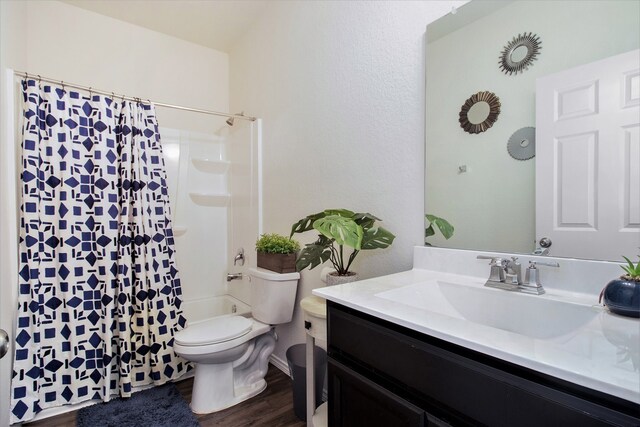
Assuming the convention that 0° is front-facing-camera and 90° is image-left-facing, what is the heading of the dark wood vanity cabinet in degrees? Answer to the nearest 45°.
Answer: approximately 45°

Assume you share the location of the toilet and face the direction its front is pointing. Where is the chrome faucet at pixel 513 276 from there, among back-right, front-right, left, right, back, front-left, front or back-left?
left

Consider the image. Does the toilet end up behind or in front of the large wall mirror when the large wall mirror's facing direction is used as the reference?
in front

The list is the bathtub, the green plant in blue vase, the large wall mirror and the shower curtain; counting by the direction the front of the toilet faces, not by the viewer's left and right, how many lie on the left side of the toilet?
2

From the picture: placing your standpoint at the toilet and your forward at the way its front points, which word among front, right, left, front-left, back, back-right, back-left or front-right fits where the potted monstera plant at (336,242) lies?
left

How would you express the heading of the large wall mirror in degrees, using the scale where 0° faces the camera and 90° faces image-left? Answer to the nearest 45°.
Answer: approximately 45°

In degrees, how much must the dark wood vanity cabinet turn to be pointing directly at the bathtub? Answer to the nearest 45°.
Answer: approximately 90° to its right

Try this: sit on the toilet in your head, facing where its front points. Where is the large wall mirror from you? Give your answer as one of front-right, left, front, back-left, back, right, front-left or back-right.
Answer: left

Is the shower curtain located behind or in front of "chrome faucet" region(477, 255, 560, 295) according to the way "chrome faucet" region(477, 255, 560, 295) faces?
in front

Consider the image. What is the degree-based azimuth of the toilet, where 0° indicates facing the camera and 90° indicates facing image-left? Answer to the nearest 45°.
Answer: approximately 45°

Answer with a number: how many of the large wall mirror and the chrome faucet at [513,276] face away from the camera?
0
